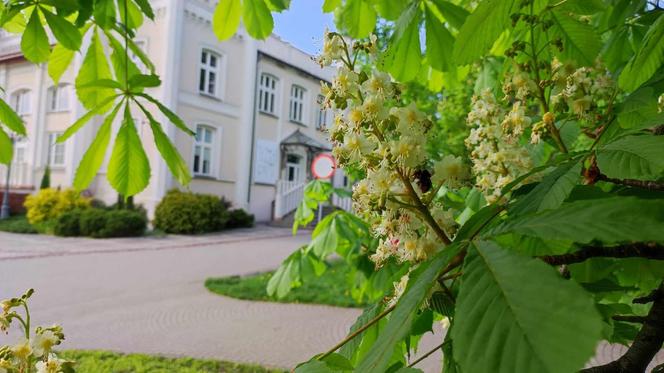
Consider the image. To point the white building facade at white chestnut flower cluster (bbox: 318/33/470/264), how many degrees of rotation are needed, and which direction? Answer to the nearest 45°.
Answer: approximately 45° to its right

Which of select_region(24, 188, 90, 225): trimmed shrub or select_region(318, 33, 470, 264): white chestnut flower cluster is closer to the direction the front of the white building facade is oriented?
the white chestnut flower cluster

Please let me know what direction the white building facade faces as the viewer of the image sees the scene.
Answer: facing the viewer and to the right of the viewer

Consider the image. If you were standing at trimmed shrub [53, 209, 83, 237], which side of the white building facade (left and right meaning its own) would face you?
right

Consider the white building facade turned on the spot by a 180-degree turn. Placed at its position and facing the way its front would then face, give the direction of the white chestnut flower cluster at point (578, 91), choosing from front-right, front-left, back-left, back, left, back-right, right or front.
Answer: back-left

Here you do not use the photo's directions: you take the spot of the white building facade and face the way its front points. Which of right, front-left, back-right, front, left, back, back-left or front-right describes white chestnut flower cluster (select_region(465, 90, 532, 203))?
front-right

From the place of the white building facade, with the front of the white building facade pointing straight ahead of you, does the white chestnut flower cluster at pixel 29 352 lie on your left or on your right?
on your right
